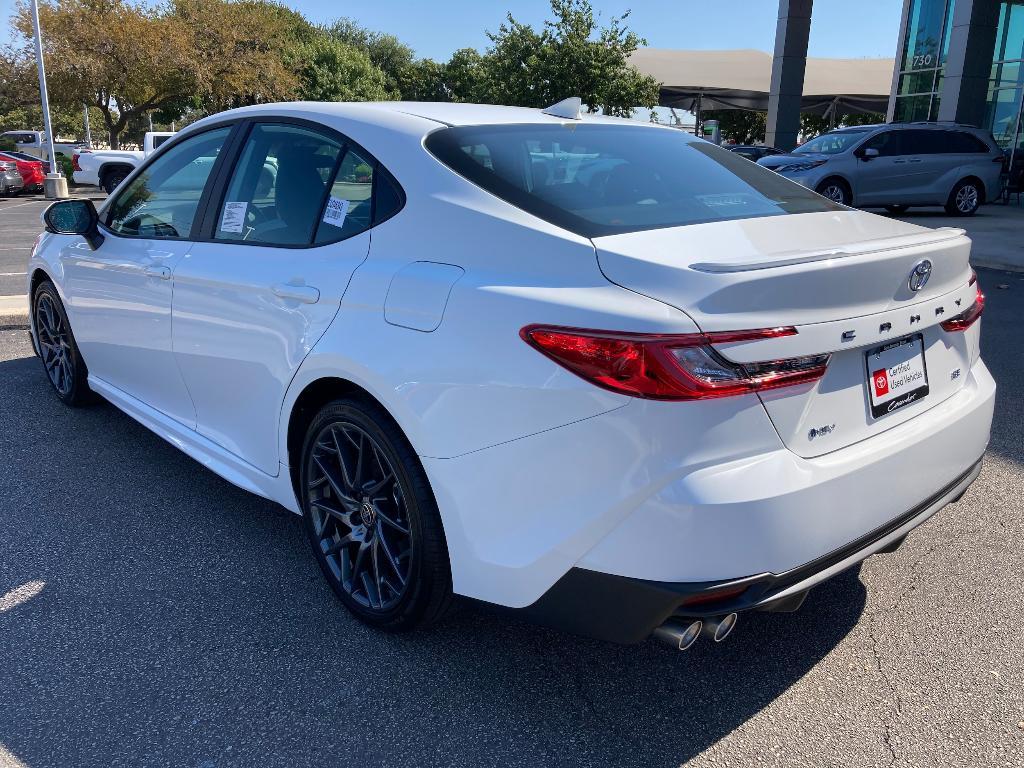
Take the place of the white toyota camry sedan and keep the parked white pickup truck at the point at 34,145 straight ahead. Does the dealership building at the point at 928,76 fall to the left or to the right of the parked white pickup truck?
right

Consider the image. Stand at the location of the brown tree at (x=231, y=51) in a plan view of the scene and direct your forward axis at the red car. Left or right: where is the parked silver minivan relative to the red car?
left

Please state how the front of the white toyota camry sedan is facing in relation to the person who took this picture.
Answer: facing away from the viewer and to the left of the viewer
